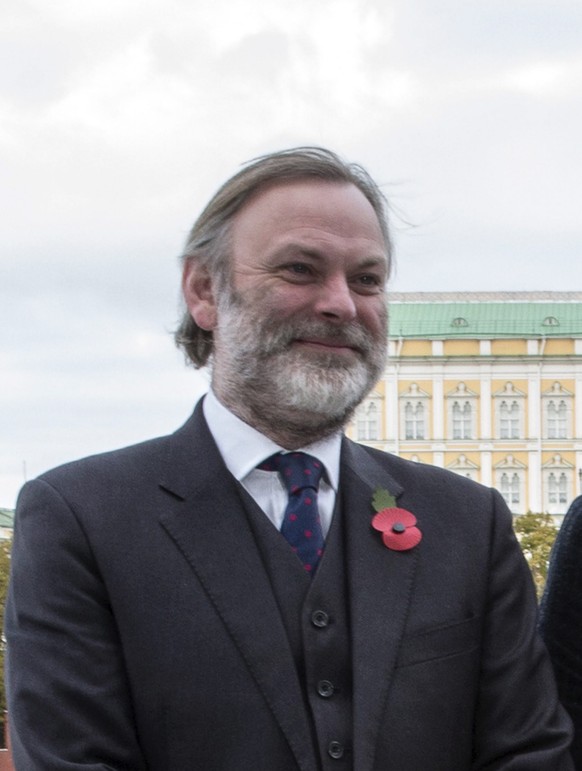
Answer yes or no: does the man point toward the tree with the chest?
no

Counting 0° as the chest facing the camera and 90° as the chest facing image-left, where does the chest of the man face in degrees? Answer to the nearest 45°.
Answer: approximately 315°

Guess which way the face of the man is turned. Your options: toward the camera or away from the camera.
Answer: toward the camera
